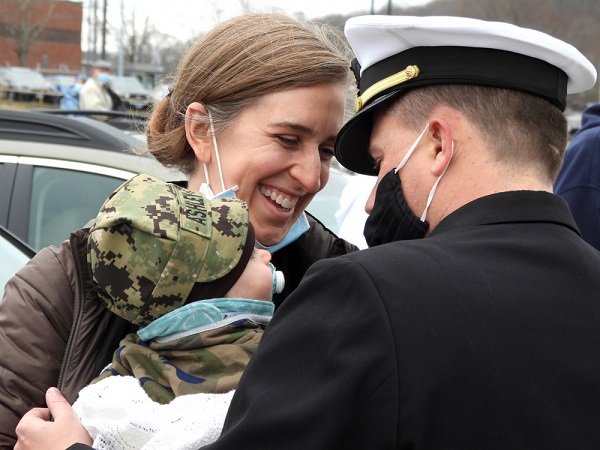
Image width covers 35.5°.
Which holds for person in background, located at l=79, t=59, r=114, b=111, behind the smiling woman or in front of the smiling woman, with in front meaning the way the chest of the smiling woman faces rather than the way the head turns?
behind

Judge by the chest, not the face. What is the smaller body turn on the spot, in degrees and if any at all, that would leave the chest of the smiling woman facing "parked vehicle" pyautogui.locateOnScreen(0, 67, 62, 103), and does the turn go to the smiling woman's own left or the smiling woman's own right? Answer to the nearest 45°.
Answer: approximately 135° to the smiling woman's own left

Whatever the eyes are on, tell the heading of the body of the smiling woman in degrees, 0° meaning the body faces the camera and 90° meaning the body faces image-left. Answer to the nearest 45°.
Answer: approximately 315°

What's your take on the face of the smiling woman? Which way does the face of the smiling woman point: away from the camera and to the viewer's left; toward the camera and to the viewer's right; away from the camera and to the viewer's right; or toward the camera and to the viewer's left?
toward the camera and to the viewer's right

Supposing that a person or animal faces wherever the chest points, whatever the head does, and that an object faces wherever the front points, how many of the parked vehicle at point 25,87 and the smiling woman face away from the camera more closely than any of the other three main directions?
0

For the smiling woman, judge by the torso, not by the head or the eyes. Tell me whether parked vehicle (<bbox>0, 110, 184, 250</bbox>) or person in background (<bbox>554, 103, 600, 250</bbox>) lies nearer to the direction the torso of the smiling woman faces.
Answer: the person in background
